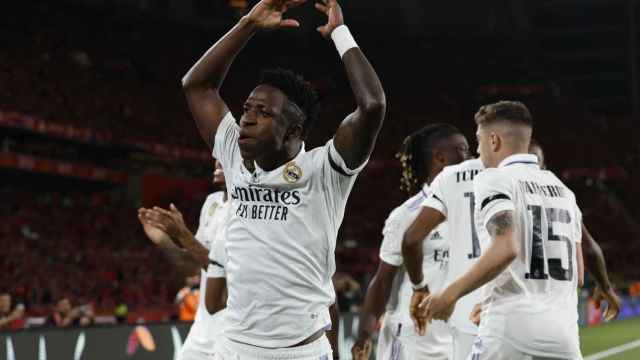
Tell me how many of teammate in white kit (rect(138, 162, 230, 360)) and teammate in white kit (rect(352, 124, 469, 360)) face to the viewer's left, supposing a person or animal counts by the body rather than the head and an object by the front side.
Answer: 1

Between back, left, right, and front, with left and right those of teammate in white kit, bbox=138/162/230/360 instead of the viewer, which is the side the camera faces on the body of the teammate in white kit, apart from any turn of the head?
left

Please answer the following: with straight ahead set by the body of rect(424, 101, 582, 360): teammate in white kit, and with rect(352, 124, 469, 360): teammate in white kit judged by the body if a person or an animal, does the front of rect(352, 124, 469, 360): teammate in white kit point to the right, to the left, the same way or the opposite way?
the opposite way

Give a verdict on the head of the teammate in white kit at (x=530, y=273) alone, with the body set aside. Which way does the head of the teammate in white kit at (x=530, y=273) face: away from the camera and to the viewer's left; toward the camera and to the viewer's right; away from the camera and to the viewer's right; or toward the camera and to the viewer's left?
away from the camera and to the viewer's left

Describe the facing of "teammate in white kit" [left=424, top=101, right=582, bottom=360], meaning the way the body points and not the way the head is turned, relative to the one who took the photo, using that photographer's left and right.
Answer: facing away from the viewer and to the left of the viewer

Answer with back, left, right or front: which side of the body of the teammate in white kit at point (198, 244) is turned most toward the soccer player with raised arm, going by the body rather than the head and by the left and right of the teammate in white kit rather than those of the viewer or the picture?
left

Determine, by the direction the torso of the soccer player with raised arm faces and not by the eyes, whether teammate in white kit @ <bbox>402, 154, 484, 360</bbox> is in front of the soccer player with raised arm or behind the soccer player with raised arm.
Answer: behind

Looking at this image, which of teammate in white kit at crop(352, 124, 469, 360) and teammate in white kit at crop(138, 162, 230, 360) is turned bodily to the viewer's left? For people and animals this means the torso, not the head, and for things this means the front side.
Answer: teammate in white kit at crop(138, 162, 230, 360)
